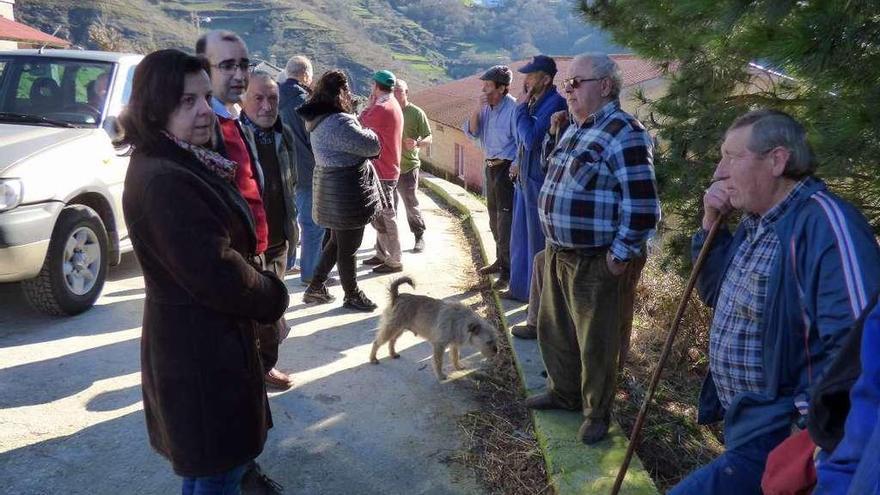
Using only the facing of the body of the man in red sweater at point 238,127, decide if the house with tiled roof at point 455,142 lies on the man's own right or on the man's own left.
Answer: on the man's own left

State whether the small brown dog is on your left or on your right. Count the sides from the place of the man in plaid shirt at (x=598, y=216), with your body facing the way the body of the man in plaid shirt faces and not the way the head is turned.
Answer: on your right

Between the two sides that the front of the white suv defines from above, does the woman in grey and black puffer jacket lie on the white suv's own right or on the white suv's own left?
on the white suv's own left

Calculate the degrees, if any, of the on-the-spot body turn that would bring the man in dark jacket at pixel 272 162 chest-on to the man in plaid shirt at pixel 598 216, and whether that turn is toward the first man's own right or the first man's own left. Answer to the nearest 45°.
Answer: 0° — they already face them

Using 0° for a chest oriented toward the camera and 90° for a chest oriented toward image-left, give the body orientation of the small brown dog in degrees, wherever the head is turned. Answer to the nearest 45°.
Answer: approximately 315°

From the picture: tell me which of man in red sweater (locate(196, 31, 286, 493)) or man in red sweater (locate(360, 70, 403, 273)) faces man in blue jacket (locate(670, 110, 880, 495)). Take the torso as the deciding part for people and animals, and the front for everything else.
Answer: man in red sweater (locate(196, 31, 286, 493))

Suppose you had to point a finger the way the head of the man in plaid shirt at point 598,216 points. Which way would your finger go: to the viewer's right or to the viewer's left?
to the viewer's left

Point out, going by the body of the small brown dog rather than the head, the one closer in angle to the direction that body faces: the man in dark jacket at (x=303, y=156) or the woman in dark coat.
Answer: the woman in dark coat
